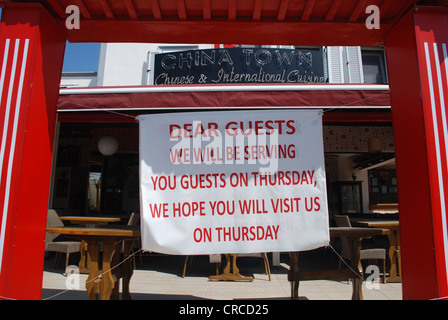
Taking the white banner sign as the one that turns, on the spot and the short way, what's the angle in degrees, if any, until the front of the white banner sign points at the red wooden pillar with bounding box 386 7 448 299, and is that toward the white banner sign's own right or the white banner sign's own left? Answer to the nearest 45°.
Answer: approximately 90° to the white banner sign's own left

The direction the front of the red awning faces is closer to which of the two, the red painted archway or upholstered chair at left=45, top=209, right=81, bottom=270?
the red painted archway

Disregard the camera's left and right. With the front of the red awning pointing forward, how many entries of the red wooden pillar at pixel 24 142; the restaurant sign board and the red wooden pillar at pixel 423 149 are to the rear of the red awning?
1

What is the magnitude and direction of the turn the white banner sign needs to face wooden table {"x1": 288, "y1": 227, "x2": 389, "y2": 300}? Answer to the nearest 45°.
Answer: approximately 135° to its left

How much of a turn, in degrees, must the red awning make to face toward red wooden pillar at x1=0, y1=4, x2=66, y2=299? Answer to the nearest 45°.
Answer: approximately 45° to its right

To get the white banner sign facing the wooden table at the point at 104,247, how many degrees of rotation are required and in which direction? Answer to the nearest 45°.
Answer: approximately 90° to its right

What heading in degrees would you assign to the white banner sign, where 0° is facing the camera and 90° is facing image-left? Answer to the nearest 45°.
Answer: approximately 0°

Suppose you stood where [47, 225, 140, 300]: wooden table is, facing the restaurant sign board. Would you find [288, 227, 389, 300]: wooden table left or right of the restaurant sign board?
right

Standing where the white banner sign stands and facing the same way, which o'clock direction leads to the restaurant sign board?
The restaurant sign board is roughly at 6 o'clock from the white banner sign.

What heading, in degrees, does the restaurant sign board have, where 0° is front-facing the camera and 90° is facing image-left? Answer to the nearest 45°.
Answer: approximately 0°
